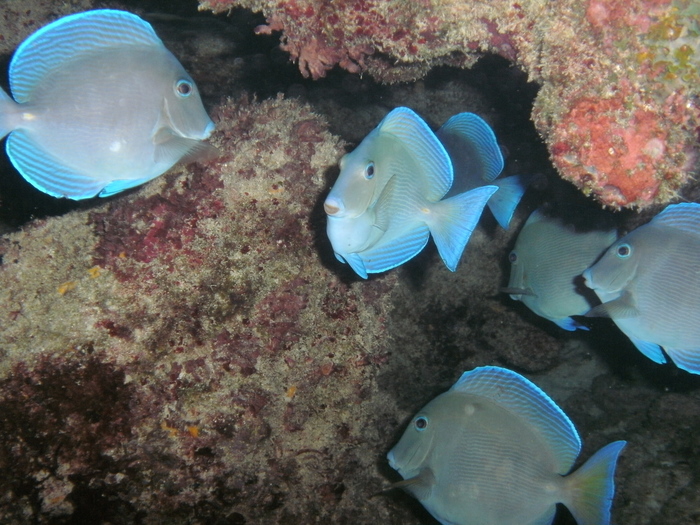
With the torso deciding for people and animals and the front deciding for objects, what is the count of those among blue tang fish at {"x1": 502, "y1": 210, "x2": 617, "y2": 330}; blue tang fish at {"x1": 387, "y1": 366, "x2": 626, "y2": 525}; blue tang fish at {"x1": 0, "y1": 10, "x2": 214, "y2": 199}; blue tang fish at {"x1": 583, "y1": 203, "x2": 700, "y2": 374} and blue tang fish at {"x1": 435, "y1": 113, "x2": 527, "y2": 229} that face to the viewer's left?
4

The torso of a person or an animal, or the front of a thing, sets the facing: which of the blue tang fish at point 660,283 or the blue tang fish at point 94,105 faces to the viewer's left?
the blue tang fish at point 660,283

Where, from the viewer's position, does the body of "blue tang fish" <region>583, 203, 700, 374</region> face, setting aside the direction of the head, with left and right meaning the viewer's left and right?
facing to the left of the viewer

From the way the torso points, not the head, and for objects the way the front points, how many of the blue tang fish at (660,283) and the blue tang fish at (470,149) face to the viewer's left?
2

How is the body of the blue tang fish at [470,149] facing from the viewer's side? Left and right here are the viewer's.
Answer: facing to the left of the viewer

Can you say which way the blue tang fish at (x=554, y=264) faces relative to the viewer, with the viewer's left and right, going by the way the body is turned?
facing to the left of the viewer

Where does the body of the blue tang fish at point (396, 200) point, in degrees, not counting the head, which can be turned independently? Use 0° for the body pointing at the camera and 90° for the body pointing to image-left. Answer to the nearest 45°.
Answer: approximately 45°

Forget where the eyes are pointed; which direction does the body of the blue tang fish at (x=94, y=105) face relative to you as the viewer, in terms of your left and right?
facing to the right of the viewer

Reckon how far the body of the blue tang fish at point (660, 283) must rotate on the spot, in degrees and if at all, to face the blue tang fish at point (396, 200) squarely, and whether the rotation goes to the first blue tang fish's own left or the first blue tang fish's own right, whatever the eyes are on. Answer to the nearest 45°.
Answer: approximately 45° to the first blue tang fish's own left

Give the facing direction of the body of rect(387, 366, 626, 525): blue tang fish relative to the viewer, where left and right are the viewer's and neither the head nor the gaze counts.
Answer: facing to the left of the viewer
